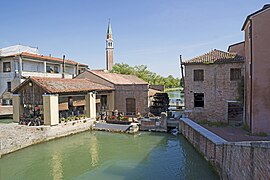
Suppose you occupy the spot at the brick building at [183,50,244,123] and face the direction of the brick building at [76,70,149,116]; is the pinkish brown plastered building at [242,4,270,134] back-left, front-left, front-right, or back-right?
back-left

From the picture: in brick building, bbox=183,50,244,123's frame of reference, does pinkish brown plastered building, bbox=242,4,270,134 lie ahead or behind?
ahead

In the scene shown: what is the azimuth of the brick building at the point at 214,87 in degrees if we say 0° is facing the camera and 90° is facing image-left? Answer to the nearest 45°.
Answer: approximately 0°

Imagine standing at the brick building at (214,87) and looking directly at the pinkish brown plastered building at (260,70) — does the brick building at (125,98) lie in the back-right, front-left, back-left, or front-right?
back-right
